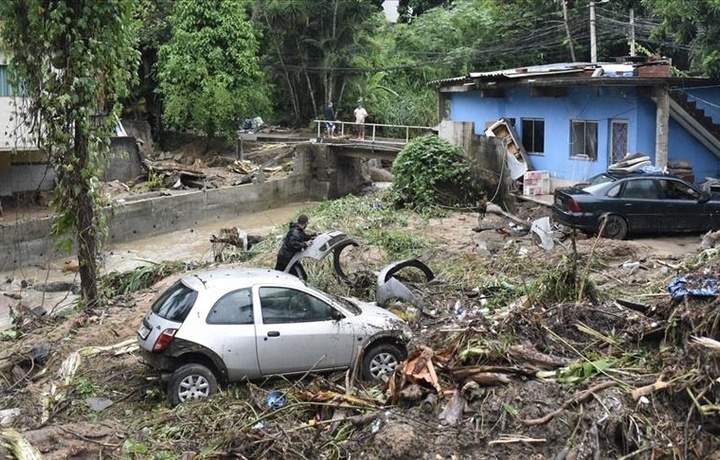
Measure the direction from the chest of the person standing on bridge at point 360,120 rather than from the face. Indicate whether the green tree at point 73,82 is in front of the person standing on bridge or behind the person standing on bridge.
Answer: in front

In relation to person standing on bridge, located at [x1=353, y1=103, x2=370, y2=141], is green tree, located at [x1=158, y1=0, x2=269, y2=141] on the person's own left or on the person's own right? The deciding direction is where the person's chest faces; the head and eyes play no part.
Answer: on the person's own right

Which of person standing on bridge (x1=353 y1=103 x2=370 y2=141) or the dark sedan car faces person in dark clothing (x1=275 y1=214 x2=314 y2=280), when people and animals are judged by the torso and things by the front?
the person standing on bridge

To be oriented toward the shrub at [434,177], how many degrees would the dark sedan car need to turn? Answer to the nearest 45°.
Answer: approximately 135° to its left

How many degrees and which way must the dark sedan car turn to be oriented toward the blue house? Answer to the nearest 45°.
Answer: approximately 90° to its left

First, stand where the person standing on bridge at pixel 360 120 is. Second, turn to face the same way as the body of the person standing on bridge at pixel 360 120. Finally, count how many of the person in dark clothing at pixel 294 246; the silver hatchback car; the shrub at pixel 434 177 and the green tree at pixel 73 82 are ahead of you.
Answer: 4

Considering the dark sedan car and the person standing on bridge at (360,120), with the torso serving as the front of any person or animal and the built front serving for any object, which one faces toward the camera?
the person standing on bridge

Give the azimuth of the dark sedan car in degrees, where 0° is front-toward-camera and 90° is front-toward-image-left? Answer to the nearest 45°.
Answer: approximately 270°

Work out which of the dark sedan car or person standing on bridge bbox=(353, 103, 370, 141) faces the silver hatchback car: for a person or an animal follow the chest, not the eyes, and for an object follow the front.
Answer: the person standing on bridge

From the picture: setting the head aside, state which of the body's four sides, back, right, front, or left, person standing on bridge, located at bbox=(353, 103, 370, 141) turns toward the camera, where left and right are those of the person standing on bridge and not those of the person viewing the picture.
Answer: front

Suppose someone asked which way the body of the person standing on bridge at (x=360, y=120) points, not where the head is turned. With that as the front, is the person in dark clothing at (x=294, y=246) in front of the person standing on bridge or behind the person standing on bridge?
in front

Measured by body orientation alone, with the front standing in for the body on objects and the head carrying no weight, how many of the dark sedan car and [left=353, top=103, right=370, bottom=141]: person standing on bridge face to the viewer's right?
1

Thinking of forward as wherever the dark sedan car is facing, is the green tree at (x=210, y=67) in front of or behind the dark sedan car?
behind

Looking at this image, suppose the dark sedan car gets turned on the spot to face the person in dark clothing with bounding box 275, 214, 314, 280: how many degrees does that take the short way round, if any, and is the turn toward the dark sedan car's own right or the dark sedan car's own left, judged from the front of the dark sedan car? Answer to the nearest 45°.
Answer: approximately 135° to the dark sedan car's own right

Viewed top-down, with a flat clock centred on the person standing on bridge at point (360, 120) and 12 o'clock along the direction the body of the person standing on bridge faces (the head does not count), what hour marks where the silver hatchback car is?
The silver hatchback car is roughly at 12 o'clock from the person standing on bridge.

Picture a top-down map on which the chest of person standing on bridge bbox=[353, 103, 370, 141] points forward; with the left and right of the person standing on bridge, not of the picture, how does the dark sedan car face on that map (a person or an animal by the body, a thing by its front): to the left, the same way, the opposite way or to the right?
to the left
